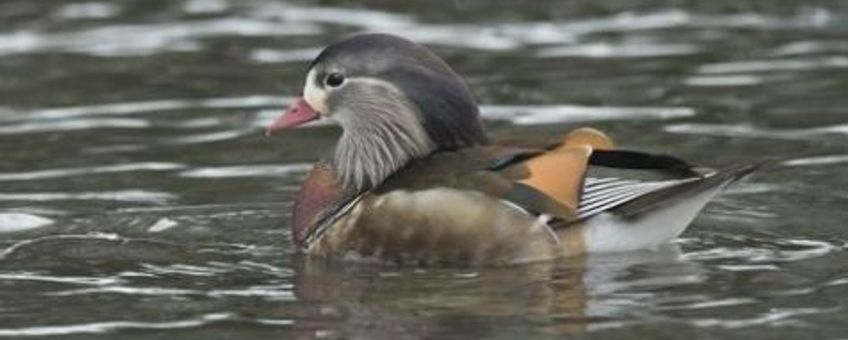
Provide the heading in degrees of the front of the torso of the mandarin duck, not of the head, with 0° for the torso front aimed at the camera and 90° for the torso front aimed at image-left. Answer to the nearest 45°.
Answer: approximately 90°
